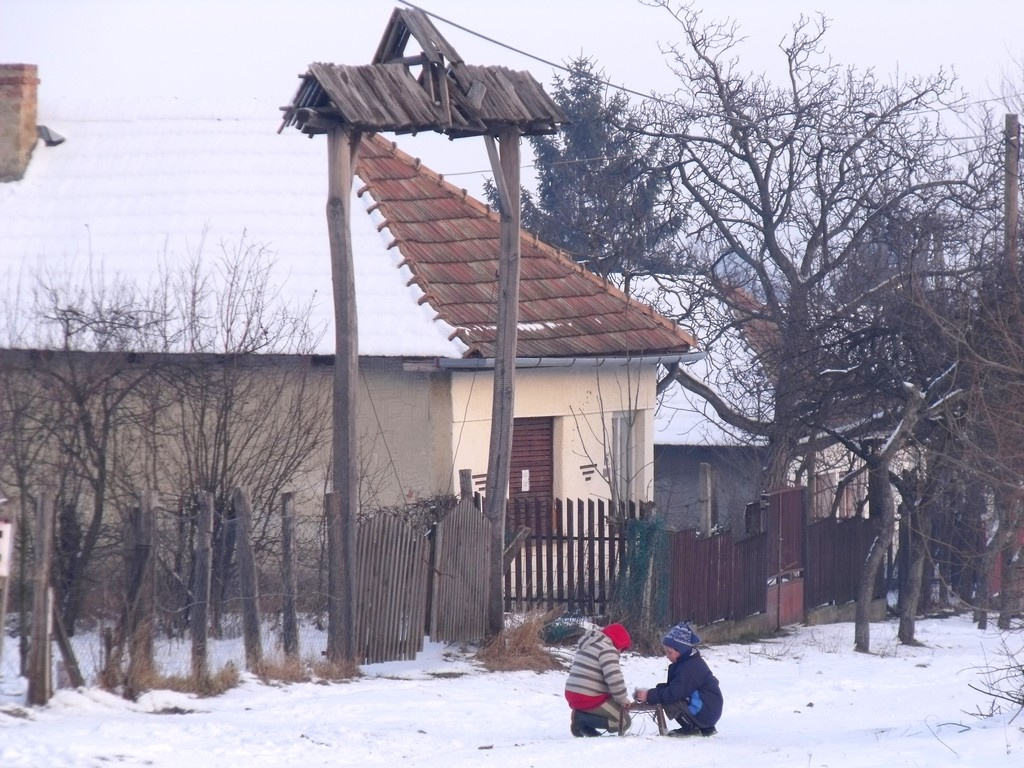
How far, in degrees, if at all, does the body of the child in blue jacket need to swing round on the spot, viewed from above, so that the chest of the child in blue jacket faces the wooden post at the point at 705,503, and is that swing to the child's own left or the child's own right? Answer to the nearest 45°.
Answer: approximately 90° to the child's own right

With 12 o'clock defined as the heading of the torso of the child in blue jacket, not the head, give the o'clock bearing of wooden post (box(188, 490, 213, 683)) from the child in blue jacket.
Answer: The wooden post is roughly at 12 o'clock from the child in blue jacket.

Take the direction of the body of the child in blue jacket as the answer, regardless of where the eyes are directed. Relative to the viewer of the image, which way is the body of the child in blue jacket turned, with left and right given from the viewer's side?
facing to the left of the viewer

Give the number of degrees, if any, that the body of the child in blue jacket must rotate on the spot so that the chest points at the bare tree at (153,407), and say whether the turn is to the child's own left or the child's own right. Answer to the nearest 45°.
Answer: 0° — they already face it

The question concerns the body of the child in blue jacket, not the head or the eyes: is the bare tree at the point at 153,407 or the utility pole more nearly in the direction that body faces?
the bare tree
